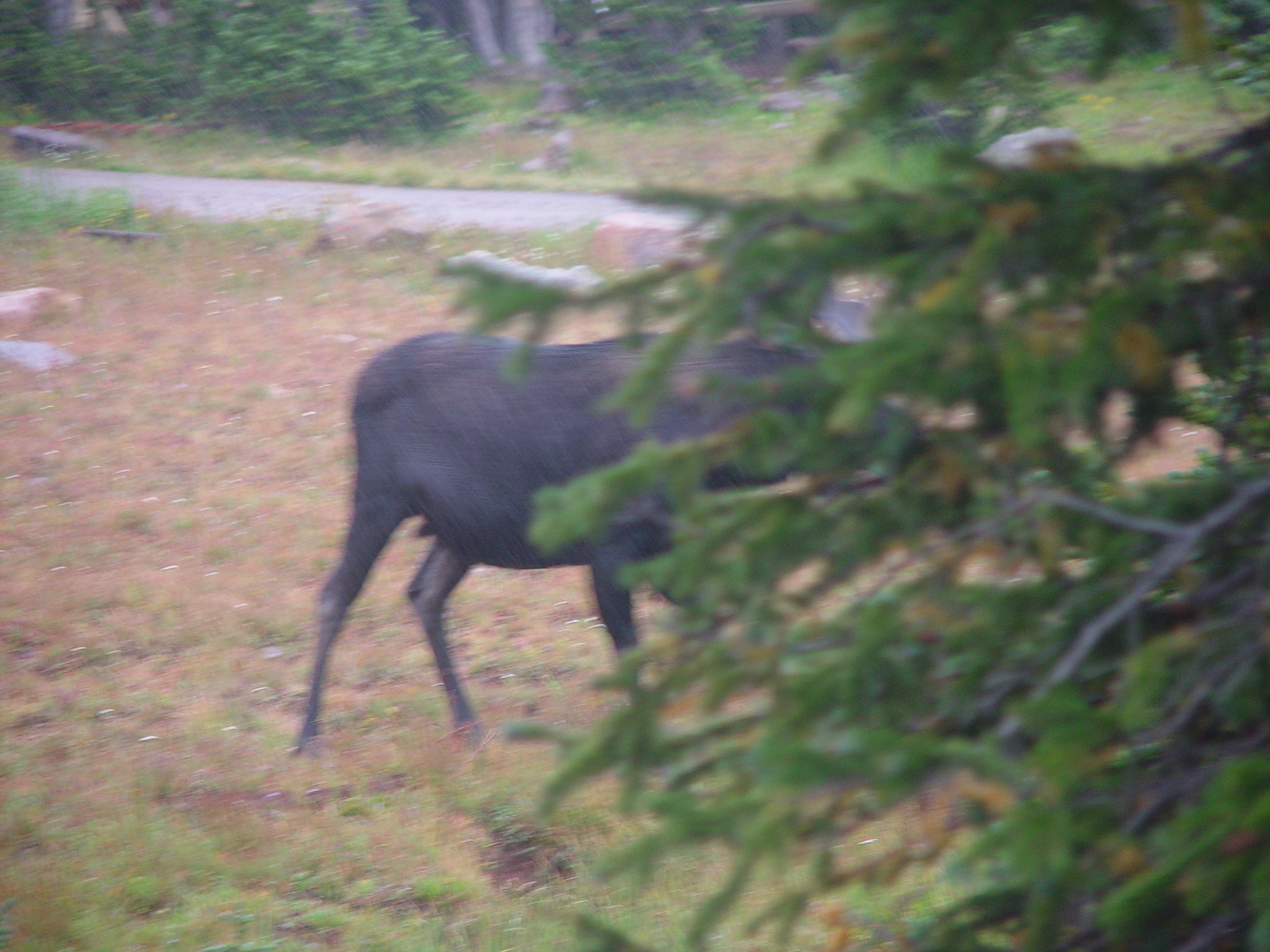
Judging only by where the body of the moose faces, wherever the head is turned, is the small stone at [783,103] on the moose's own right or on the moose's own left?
on the moose's own left

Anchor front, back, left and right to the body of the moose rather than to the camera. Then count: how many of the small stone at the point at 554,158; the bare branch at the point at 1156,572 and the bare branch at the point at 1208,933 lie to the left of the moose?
1

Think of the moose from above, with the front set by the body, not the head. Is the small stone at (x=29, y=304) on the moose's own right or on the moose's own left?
on the moose's own left

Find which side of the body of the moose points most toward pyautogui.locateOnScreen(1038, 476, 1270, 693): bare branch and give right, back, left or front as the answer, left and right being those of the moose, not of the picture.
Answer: right

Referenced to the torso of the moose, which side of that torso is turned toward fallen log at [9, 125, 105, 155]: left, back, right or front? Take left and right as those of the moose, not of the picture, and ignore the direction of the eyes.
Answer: left

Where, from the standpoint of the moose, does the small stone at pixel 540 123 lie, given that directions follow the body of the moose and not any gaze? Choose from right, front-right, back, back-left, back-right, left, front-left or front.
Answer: left

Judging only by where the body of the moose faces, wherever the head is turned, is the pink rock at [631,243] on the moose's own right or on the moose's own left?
on the moose's own left

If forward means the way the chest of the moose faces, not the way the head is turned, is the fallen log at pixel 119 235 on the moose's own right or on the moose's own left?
on the moose's own left

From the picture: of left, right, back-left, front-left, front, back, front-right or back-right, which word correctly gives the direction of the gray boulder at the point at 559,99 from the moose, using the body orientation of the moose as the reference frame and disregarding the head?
left

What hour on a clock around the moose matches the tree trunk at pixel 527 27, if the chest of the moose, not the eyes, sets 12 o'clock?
The tree trunk is roughly at 9 o'clock from the moose.

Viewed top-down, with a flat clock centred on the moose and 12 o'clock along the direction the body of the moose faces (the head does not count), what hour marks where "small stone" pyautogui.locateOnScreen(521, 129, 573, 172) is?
The small stone is roughly at 9 o'clock from the moose.

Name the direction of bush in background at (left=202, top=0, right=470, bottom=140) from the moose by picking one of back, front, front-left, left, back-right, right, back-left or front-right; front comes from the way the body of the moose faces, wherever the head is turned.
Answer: left

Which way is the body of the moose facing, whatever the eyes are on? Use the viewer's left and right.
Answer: facing to the right of the viewer

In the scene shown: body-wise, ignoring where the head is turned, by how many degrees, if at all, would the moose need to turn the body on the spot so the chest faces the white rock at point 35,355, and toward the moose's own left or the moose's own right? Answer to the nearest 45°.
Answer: approximately 135° to the moose's own left
